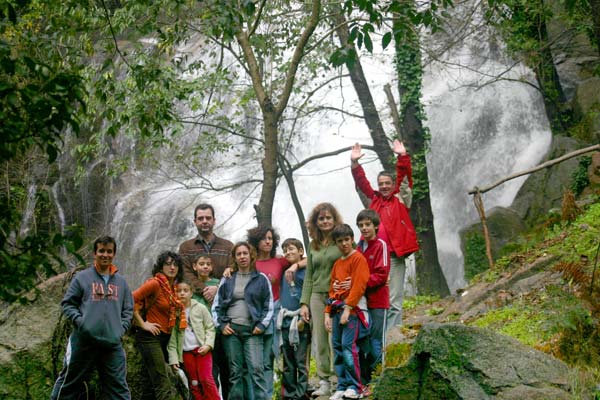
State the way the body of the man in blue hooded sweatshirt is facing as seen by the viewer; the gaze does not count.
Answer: toward the camera

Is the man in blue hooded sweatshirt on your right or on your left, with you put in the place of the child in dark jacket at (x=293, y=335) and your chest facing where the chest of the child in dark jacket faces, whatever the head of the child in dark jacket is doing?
on your right

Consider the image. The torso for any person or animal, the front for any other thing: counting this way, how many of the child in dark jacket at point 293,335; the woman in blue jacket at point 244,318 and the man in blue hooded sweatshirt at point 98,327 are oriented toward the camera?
3

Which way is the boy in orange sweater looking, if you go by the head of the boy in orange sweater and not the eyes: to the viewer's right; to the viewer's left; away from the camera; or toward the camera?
toward the camera

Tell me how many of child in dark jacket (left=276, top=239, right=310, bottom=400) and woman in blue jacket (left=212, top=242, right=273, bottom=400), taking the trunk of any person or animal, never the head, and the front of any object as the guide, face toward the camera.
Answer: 2

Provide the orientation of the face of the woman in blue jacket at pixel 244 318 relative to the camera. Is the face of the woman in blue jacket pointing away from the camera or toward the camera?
toward the camera

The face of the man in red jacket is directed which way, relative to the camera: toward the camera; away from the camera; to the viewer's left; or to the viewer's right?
toward the camera

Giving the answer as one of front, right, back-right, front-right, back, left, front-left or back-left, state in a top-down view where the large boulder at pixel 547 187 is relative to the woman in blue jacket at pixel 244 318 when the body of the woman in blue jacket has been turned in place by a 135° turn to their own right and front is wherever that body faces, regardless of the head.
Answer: right

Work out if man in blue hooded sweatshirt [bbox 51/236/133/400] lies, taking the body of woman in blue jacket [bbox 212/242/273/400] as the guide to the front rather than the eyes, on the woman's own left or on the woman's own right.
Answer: on the woman's own right

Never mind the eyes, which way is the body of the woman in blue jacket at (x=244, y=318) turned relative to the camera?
toward the camera

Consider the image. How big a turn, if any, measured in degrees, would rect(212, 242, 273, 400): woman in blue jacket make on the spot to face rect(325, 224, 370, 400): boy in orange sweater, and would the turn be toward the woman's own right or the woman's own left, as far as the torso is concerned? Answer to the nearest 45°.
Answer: approximately 90° to the woman's own left

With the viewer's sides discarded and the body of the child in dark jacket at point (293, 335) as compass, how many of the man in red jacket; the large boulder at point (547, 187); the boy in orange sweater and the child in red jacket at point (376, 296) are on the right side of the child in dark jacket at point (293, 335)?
0

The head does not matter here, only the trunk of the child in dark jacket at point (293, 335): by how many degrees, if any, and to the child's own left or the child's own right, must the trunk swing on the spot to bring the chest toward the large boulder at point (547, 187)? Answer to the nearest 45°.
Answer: approximately 135° to the child's own left

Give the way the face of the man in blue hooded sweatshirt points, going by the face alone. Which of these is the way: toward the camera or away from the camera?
toward the camera

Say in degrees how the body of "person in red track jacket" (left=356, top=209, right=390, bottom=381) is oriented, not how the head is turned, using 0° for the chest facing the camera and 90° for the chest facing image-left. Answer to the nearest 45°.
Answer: approximately 45°

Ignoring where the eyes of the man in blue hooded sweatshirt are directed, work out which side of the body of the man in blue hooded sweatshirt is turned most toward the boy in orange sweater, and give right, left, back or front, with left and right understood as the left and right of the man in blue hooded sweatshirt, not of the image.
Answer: left

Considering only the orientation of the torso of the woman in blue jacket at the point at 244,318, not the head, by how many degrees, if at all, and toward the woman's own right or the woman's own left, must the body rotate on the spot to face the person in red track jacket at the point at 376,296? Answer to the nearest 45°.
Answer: approximately 90° to the woman's own left
